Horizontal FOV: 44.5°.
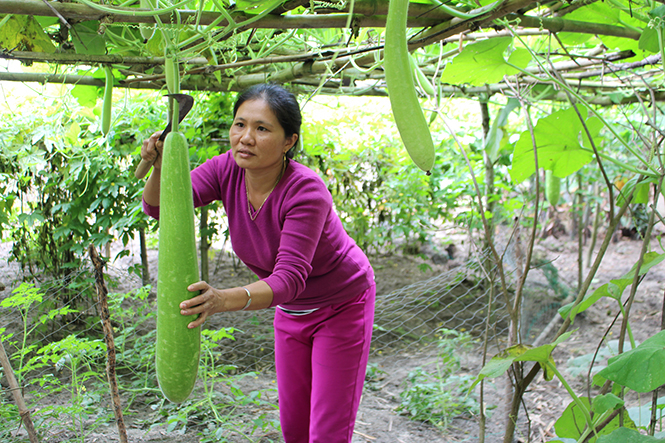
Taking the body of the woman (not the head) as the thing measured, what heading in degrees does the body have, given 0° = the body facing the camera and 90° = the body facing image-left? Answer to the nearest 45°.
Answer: approximately 45°

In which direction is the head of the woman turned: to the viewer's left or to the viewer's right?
to the viewer's left

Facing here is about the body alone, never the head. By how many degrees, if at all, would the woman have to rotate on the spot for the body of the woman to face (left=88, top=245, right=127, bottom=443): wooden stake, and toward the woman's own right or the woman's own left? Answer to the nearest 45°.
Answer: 0° — they already face it

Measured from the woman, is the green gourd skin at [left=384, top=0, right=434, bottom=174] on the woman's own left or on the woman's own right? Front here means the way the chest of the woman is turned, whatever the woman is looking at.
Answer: on the woman's own left

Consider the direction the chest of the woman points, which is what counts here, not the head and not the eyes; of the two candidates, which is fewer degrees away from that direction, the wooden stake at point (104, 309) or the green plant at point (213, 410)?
the wooden stake
